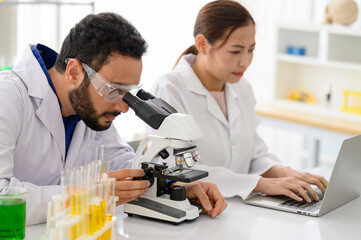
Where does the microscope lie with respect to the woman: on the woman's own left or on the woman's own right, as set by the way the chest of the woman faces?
on the woman's own right

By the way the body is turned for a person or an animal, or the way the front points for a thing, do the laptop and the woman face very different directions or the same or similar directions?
very different directions

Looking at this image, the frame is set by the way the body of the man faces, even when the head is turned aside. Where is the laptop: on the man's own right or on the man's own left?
on the man's own left

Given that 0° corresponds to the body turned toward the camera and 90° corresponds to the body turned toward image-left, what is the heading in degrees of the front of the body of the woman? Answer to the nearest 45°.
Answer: approximately 315°

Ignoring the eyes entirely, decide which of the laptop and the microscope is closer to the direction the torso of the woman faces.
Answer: the laptop

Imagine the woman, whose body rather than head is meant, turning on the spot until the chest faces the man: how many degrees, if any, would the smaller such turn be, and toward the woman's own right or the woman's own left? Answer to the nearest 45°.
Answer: approximately 90° to the woman's own right

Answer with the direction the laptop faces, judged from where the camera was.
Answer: facing away from the viewer and to the left of the viewer

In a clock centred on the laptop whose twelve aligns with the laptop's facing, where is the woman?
The woman is roughly at 12 o'clock from the laptop.

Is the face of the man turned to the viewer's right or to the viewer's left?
to the viewer's right
